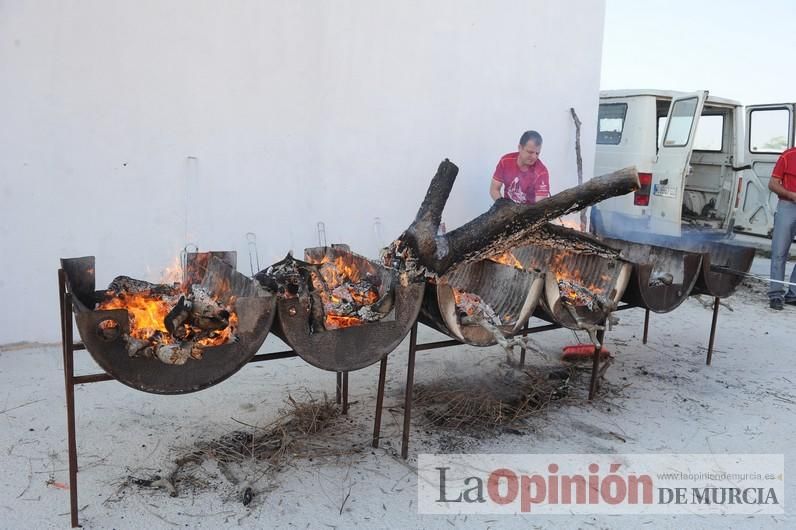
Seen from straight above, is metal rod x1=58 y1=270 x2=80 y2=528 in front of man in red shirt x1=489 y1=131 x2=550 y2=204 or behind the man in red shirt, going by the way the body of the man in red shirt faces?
in front

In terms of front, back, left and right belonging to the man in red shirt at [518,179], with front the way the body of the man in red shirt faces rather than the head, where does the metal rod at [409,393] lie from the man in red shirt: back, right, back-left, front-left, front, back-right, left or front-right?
front

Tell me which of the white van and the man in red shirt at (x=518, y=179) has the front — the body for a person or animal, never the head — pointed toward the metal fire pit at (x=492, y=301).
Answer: the man in red shirt

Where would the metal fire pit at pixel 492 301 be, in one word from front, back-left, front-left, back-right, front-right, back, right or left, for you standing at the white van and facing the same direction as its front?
back-left

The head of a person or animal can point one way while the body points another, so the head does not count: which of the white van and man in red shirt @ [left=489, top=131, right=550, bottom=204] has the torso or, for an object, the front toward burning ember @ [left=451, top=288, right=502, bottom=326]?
the man in red shirt

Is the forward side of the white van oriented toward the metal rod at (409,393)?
no

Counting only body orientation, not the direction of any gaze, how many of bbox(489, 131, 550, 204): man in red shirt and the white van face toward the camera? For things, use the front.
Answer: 1

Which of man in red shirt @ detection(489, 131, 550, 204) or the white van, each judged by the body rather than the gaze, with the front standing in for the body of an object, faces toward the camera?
the man in red shirt

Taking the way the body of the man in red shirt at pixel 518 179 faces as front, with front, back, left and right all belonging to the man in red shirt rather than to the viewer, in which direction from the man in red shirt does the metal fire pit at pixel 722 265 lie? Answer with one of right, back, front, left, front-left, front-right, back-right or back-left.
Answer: front-left

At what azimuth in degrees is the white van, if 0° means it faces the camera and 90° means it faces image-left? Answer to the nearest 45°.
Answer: approximately 135°

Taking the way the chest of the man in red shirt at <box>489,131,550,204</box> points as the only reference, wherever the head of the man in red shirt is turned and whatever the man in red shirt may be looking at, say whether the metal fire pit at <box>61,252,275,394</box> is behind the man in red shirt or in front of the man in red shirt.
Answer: in front

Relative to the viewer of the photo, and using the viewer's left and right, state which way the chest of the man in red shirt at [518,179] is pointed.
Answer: facing the viewer

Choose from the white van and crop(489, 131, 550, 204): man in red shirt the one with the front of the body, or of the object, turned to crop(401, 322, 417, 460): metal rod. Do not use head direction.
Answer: the man in red shirt
